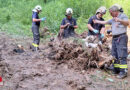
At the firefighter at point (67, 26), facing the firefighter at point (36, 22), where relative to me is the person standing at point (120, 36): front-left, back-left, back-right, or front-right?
back-left

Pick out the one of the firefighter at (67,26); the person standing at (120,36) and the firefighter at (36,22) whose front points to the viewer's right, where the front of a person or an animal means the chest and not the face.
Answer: the firefighter at (36,22)

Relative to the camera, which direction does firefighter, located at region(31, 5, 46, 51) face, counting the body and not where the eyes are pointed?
to the viewer's right

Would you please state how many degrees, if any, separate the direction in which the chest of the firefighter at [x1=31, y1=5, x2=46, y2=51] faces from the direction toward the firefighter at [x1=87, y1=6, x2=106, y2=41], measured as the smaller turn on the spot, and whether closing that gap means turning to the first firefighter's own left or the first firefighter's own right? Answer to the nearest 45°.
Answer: approximately 45° to the first firefighter's own right

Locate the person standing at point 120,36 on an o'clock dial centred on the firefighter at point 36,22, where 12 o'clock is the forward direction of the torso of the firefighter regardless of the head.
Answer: The person standing is roughly at 2 o'clock from the firefighter.

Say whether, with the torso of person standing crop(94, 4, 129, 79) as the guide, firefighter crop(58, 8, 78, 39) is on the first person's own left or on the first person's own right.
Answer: on the first person's own right
